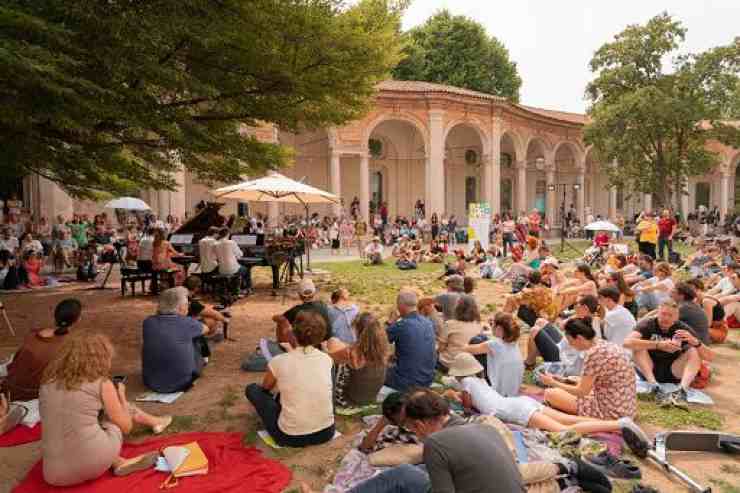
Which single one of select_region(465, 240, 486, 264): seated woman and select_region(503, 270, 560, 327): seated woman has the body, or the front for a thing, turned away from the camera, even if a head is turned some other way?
select_region(503, 270, 560, 327): seated woman

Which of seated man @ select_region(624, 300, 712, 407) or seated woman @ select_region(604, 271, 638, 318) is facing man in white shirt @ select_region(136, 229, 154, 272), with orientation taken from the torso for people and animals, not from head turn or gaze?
the seated woman

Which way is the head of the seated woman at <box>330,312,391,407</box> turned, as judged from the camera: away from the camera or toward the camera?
away from the camera

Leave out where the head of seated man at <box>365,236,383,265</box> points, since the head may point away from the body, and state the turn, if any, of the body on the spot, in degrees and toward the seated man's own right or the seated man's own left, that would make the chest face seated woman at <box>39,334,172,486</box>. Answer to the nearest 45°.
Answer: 0° — they already face them

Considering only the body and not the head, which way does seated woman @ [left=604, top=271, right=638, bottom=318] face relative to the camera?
to the viewer's left

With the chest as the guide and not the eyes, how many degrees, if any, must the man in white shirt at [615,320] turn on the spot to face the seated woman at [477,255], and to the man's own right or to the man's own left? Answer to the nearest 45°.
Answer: approximately 90° to the man's own right

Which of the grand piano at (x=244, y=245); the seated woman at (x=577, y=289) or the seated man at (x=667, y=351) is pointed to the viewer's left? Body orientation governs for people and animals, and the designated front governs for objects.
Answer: the seated woman

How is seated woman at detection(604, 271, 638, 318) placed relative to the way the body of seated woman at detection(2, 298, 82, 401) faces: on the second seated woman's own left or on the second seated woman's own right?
on the second seated woman's own right

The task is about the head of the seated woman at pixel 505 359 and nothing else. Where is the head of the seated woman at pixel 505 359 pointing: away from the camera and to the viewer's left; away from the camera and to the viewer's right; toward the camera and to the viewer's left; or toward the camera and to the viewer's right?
away from the camera and to the viewer's left

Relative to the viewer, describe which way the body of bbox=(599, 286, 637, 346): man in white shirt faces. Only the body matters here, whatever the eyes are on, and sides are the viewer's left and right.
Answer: facing to the left of the viewer

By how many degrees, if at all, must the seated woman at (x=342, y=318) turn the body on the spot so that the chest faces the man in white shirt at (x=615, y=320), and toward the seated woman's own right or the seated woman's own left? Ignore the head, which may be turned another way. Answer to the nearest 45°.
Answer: approximately 90° to the seated woman's own right

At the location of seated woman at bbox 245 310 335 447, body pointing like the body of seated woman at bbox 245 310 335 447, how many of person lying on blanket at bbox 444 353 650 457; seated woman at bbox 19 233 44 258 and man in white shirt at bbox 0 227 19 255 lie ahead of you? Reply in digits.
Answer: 2

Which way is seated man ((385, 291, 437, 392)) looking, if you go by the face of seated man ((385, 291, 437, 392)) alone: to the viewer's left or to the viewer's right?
to the viewer's left

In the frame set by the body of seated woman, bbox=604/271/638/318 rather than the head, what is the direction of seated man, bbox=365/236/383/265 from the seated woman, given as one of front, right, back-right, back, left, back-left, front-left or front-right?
front-right

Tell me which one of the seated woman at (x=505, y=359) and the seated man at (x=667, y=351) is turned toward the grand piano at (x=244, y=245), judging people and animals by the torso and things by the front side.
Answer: the seated woman

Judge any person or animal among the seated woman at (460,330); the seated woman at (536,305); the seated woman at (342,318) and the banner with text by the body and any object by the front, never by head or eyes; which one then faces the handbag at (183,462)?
the banner with text

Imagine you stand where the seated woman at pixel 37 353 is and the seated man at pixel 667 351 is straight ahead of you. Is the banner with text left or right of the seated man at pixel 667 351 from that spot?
left

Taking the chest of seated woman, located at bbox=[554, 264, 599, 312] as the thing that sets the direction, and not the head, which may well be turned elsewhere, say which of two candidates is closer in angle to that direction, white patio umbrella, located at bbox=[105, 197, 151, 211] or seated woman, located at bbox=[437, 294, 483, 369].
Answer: the white patio umbrella
